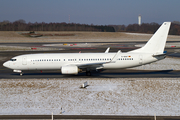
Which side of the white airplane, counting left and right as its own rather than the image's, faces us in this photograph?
left
